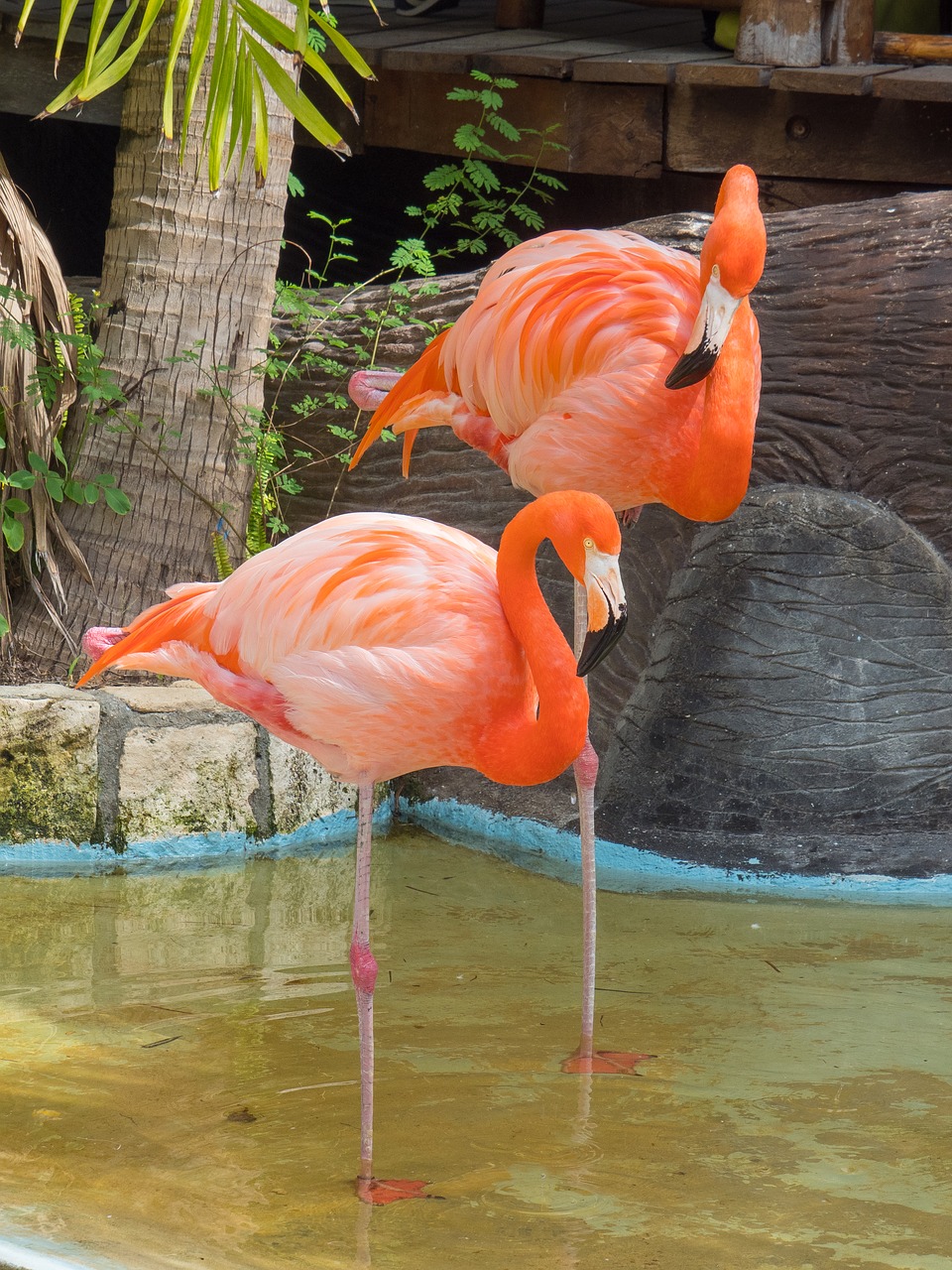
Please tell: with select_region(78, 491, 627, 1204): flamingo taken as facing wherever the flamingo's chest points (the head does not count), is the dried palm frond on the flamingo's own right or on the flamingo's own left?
on the flamingo's own left

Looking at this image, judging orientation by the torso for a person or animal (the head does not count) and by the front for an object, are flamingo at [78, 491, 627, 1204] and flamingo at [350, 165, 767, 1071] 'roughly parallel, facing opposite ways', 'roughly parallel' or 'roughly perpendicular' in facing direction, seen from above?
roughly parallel

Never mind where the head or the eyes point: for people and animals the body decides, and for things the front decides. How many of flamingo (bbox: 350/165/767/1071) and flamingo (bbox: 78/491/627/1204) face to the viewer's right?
2

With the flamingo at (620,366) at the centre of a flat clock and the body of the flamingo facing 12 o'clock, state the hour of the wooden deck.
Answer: The wooden deck is roughly at 9 o'clock from the flamingo.

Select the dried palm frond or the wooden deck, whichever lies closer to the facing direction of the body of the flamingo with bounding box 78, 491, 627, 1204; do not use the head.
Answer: the wooden deck

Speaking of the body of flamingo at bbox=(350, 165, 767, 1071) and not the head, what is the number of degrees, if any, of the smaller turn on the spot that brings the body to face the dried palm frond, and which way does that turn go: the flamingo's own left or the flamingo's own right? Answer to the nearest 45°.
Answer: approximately 135° to the flamingo's own left

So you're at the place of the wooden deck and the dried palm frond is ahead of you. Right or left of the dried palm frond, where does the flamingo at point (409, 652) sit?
left

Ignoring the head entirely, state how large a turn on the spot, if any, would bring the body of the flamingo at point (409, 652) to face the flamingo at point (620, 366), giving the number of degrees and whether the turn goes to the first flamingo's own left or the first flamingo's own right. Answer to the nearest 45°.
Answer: approximately 45° to the first flamingo's own left

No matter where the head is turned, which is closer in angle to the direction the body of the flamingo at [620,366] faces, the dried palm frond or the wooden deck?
the wooden deck

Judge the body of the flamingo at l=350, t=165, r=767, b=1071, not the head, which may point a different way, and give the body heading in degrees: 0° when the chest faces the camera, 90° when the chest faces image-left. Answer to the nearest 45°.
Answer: approximately 270°

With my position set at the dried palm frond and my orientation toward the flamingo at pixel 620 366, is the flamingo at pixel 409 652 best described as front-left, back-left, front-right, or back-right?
front-right

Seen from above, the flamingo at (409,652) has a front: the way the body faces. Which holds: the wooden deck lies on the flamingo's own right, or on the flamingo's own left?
on the flamingo's own left

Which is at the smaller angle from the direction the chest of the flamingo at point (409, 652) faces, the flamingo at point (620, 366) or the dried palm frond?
the flamingo

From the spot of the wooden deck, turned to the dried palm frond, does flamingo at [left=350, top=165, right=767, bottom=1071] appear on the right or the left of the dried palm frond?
left

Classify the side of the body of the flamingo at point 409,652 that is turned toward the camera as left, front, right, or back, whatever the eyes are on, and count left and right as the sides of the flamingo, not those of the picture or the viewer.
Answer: right
